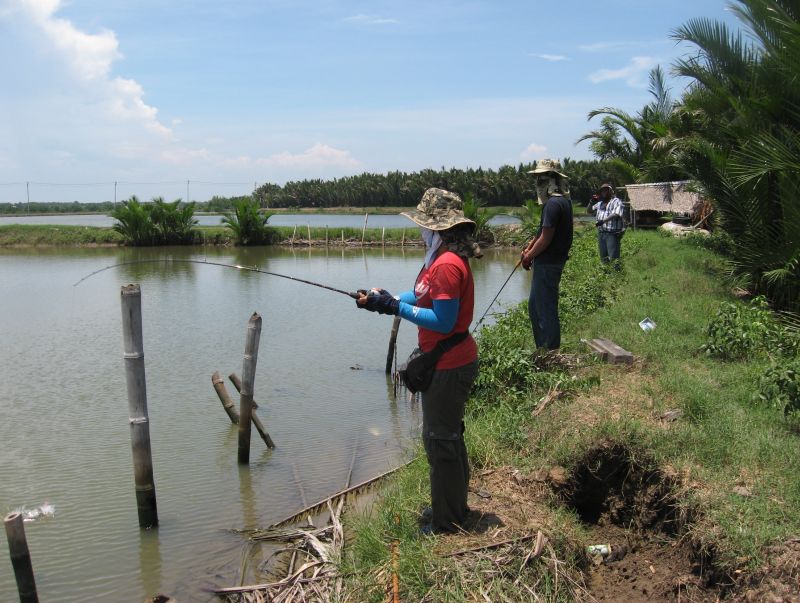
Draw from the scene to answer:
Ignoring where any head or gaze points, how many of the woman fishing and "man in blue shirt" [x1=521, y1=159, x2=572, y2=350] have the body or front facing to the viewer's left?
2

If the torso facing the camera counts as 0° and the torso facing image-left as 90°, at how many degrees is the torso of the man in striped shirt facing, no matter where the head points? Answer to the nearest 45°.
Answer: approximately 45°

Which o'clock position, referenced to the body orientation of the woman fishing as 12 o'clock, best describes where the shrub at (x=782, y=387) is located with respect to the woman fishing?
The shrub is roughly at 5 o'clock from the woman fishing.

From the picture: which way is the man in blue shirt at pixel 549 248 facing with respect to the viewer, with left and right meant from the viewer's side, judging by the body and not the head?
facing to the left of the viewer

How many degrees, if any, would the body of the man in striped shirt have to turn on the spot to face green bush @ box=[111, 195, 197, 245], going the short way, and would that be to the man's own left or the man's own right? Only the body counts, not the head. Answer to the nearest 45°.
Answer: approximately 90° to the man's own right

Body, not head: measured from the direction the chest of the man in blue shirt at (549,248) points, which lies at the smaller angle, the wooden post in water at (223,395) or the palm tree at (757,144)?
the wooden post in water

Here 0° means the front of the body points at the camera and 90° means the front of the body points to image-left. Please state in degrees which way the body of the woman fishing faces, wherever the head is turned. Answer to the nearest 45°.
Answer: approximately 90°
